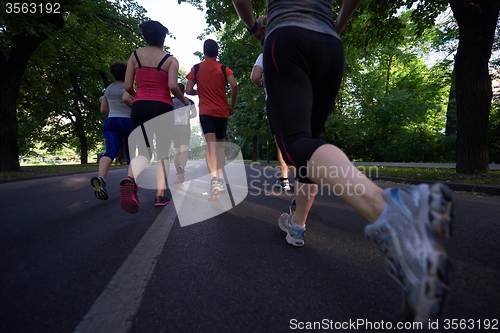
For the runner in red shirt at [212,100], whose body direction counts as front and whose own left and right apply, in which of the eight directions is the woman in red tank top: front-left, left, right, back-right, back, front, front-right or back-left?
back-left

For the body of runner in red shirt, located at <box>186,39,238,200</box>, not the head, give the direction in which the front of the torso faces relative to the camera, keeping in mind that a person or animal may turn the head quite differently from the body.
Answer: away from the camera

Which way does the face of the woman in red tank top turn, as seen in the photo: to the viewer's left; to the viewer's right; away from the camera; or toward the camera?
away from the camera

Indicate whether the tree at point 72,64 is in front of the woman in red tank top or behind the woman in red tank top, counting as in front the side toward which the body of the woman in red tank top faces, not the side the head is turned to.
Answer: in front

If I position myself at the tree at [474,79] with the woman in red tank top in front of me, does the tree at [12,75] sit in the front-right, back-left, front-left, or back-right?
front-right

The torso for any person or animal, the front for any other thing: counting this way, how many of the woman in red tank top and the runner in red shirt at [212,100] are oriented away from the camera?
2

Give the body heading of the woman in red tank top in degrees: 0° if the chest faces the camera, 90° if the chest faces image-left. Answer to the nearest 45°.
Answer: approximately 180°

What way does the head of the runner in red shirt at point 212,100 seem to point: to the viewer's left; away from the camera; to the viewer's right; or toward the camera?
away from the camera

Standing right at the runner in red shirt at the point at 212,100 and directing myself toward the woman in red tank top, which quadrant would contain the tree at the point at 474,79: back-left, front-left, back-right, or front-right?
back-left

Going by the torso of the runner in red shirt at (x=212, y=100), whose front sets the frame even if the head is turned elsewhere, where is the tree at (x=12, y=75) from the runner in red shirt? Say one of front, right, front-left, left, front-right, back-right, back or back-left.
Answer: front-left

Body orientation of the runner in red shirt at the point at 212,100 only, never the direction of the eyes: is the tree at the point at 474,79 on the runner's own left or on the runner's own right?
on the runner's own right

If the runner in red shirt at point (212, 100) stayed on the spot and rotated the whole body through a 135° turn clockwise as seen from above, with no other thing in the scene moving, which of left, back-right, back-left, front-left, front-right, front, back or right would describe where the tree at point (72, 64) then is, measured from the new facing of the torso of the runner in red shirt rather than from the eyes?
back

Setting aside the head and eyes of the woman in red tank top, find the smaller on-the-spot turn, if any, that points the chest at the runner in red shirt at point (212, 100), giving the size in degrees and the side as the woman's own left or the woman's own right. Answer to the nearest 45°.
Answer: approximately 45° to the woman's own right

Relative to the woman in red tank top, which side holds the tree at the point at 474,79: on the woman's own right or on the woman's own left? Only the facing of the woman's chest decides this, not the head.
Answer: on the woman's own right

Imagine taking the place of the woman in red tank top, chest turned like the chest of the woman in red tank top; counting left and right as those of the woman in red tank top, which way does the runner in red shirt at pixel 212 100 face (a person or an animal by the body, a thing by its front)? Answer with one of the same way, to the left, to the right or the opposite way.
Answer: the same way
